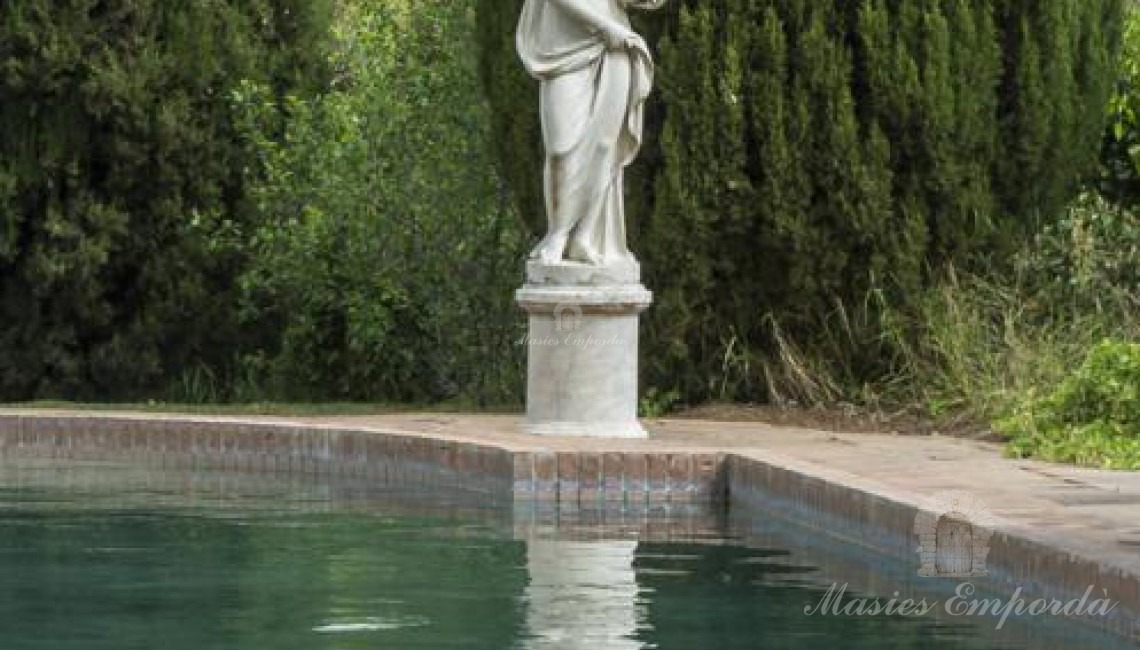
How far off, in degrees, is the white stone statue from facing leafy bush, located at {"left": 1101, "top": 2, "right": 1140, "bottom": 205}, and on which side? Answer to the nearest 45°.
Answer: approximately 135° to its left

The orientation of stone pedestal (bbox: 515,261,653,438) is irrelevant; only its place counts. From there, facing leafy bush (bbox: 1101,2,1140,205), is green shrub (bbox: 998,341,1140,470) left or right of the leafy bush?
right

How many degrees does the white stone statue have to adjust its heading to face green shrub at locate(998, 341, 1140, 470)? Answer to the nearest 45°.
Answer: approximately 90° to its left

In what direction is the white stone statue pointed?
toward the camera
